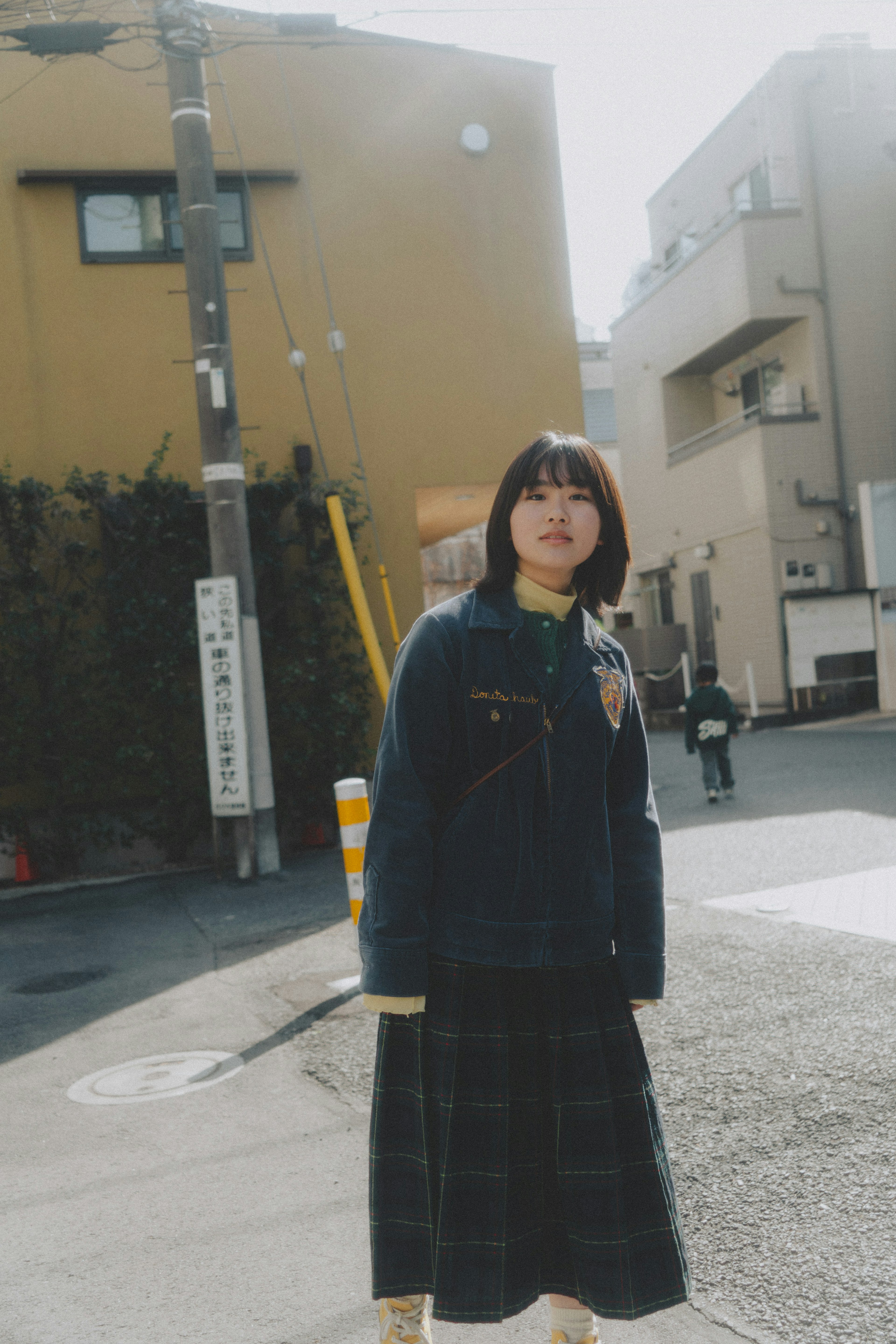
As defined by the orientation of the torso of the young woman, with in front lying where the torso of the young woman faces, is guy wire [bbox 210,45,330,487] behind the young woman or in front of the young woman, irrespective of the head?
behind

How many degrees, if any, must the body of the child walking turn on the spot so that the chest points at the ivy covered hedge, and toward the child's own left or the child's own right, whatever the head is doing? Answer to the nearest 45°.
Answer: approximately 135° to the child's own left

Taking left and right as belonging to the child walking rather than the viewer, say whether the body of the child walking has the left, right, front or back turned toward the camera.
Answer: back

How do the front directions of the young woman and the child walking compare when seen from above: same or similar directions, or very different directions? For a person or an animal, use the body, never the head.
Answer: very different directions

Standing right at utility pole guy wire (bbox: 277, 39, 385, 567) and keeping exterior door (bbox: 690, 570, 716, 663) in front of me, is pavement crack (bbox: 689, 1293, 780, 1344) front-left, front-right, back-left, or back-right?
back-right

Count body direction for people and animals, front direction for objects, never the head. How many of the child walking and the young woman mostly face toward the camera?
1

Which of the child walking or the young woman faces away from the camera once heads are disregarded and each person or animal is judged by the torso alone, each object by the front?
the child walking

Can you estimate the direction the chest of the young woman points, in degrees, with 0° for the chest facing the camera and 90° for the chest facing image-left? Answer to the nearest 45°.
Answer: approximately 0°

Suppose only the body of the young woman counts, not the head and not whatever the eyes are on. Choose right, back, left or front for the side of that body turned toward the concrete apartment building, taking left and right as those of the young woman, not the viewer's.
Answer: back

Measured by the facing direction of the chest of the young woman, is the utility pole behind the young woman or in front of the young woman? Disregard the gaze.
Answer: behind

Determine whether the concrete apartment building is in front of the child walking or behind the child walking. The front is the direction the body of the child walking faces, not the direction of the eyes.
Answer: in front

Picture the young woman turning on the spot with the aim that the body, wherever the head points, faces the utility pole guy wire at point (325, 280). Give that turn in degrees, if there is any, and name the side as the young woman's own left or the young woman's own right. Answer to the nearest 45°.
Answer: approximately 180°
